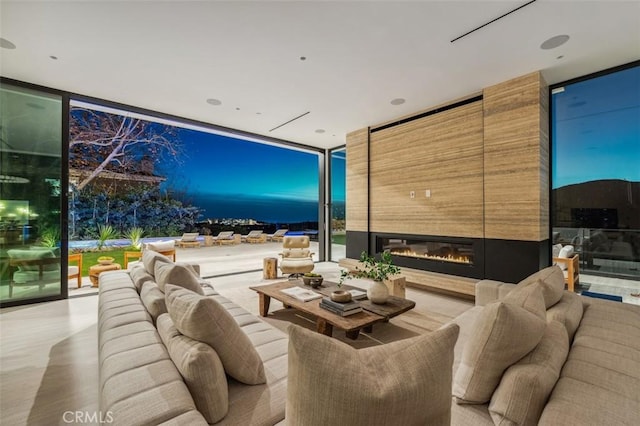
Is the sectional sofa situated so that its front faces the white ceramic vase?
yes

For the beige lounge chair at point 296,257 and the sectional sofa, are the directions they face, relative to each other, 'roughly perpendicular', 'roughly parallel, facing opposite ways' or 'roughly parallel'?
roughly parallel, facing opposite ways

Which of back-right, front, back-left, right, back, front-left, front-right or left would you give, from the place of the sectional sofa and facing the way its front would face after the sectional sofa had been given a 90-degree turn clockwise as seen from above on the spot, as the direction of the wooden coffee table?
left

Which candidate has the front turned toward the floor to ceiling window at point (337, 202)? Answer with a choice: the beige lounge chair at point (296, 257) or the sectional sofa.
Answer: the sectional sofa

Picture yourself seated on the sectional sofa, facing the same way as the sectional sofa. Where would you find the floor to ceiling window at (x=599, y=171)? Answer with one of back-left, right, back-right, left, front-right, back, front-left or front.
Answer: front-right

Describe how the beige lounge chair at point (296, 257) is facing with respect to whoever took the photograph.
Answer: facing the viewer

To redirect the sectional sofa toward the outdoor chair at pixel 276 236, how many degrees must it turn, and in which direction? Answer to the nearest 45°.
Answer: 0° — it already faces it

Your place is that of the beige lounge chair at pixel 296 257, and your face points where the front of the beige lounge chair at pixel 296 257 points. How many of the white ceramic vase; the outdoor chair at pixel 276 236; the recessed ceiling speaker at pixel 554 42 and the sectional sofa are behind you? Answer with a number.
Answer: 1

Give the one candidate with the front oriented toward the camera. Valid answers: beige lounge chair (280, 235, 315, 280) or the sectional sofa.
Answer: the beige lounge chair

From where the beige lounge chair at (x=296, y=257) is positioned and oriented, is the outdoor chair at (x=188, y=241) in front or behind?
behind

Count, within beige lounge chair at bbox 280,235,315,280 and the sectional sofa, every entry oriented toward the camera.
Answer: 1

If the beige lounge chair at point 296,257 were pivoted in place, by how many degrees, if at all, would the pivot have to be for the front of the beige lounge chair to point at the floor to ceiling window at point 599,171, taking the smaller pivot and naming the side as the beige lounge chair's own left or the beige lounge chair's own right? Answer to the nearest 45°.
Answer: approximately 45° to the beige lounge chair's own left

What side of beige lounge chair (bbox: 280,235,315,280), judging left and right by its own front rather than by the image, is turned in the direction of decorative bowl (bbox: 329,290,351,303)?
front

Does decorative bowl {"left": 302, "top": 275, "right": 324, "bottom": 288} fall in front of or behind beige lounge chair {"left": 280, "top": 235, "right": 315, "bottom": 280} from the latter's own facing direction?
in front

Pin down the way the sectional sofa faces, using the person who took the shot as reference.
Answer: facing away from the viewer

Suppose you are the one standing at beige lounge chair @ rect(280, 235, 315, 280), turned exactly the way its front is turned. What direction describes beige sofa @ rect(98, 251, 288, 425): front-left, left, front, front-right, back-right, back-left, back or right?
front

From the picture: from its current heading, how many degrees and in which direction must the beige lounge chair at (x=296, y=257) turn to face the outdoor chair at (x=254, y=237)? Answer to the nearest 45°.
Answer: approximately 180°

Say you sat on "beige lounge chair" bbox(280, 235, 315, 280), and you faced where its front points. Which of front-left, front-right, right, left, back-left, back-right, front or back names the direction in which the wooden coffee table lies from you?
front

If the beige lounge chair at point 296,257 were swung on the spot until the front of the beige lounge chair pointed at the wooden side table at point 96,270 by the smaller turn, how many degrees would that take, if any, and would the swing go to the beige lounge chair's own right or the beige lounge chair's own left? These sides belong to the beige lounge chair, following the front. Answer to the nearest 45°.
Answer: approximately 90° to the beige lounge chair's own right

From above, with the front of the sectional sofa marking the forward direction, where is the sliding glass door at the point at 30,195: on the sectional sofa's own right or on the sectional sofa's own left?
on the sectional sofa's own left
